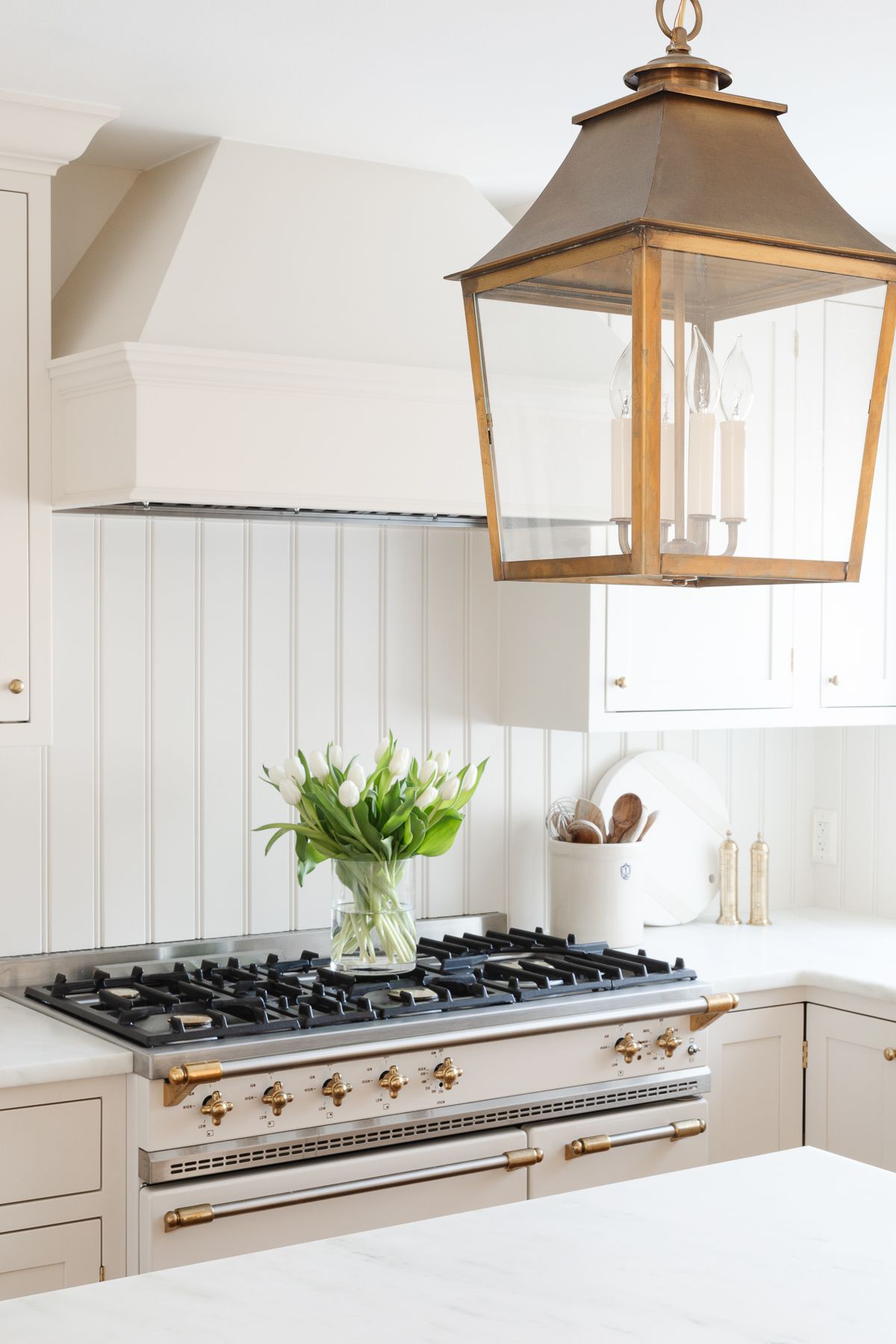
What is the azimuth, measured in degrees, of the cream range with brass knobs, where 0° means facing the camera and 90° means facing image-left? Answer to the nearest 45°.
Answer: approximately 315°

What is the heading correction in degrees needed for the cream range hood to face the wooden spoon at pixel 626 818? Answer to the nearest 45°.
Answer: approximately 90° to its left

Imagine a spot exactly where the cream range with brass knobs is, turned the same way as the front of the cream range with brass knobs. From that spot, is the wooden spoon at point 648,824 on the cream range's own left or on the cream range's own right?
on the cream range's own left

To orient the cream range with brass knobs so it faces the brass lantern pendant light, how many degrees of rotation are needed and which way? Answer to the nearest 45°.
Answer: approximately 45° to its right

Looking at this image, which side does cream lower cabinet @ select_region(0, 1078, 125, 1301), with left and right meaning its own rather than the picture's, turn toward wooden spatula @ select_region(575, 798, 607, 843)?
left

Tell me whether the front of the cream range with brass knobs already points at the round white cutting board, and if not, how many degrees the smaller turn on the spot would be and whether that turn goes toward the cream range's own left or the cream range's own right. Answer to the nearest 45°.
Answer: approximately 90° to the cream range's own left
